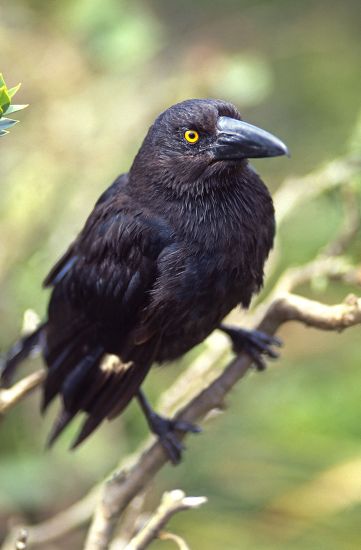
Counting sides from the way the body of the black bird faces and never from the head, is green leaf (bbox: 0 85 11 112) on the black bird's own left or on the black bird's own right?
on the black bird's own right

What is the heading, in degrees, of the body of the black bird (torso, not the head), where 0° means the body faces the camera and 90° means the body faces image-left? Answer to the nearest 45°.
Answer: approximately 315°

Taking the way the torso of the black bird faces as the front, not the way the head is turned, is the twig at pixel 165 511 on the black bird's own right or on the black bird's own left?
on the black bird's own right
